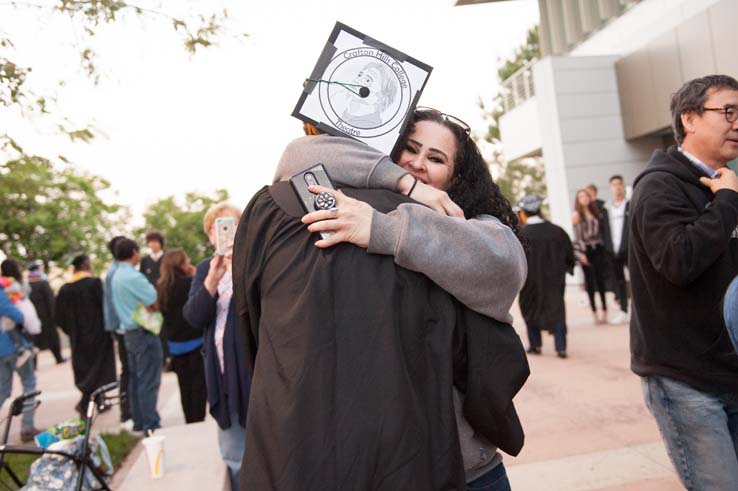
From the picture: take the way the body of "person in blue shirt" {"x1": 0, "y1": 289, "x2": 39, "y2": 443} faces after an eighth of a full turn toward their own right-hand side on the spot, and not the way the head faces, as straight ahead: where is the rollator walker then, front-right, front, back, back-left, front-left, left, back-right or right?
front-right

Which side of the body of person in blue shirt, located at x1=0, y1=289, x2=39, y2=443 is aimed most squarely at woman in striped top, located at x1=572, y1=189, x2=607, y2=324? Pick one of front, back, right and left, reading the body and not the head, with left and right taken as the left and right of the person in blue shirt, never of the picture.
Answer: front

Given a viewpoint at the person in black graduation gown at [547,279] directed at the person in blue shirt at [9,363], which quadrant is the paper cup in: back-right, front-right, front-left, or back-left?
front-left

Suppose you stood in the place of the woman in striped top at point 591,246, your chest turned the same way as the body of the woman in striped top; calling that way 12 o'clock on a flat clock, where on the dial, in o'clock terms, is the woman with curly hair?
The woman with curly hair is roughly at 12 o'clock from the woman in striped top.

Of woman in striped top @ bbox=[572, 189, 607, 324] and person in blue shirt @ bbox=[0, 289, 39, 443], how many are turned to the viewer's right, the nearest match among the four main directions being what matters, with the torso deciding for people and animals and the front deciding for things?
1

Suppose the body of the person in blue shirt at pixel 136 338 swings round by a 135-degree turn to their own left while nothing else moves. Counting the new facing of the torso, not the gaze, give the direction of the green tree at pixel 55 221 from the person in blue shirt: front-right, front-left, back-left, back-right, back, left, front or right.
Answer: right

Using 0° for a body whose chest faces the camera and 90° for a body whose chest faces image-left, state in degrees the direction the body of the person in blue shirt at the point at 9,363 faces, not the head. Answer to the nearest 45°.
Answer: approximately 270°

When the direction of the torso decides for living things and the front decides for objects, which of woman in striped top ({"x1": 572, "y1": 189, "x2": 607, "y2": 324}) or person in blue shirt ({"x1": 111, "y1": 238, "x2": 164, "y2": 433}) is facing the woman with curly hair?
the woman in striped top

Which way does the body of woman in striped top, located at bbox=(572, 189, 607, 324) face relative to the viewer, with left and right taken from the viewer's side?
facing the viewer

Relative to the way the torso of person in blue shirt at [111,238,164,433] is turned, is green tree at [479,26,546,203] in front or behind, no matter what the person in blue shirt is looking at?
in front

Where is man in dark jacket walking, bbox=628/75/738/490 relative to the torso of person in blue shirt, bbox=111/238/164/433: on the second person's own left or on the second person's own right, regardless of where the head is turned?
on the second person's own right

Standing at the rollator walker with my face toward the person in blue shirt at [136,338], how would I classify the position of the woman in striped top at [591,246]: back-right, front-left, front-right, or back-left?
front-right

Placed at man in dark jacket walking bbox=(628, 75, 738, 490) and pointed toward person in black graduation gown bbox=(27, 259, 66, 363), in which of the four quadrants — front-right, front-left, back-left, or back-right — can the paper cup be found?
front-left

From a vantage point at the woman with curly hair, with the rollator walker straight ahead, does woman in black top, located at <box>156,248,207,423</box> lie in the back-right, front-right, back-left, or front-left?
front-right

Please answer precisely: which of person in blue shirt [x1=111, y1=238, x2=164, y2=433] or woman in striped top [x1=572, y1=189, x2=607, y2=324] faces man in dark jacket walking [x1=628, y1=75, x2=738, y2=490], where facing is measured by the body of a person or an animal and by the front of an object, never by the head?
the woman in striped top
